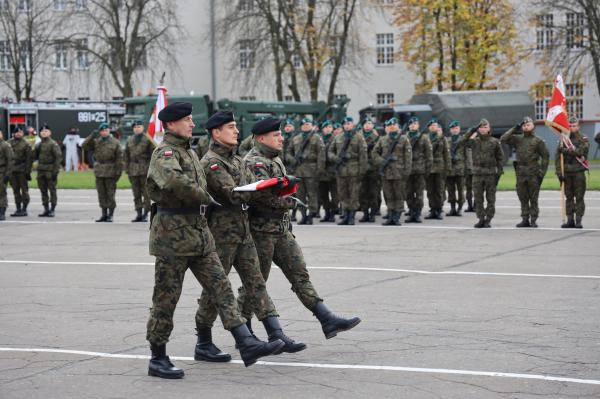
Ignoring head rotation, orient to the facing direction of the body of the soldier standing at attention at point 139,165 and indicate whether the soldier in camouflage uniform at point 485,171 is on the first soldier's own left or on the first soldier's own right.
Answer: on the first soldier's own left

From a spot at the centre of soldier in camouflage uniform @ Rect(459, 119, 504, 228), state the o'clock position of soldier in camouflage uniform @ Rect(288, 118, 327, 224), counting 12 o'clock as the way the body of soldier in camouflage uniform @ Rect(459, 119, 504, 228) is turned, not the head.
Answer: soldier in camouflage uniform @ Rect(288, 118, 327, 224) is roughly at 4 o'clock from soldier in camouflage uniform @ Rect(459, 119, 504, 228).

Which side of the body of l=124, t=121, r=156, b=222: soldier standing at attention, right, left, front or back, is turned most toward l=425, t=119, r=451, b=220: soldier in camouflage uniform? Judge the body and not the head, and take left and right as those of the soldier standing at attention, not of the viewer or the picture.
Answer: left

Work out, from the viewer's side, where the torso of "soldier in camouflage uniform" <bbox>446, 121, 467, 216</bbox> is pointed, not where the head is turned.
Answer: toward the camera

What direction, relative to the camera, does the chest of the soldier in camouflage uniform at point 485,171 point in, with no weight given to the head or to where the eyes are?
toward the camera

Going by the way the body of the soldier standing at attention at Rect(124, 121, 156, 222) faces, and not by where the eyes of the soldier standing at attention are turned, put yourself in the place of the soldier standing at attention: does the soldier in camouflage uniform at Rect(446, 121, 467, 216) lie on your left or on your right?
on your left
